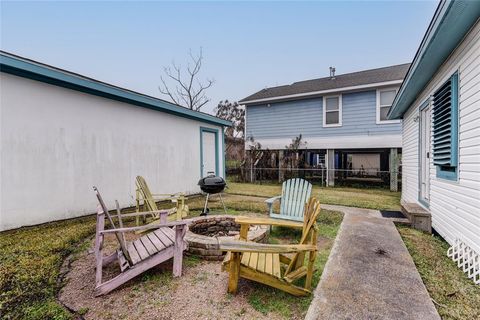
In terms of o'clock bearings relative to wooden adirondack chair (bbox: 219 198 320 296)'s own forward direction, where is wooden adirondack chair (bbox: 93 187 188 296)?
wooden adirondack chair (bbox: 93 187 188 296) is roughly at 12 o'clock from wooden adirondack chair (bbox: 219 198 320 296).

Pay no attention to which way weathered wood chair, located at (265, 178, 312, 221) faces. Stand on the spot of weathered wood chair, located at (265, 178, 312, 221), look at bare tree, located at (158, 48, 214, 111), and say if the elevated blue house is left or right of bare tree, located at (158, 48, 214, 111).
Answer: right

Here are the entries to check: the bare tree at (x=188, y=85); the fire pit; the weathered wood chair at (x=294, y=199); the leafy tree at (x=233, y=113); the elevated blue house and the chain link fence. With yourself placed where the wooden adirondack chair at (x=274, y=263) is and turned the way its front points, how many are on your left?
0

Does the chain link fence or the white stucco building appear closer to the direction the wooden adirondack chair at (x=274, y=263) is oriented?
the white stucco building

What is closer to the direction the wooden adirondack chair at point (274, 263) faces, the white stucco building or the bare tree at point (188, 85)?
the white stucco building

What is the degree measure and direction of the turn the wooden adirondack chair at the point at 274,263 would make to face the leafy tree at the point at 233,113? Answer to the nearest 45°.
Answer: approximately 90° to its right

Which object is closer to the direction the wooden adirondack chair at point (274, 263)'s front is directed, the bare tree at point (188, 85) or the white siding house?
the bare tree

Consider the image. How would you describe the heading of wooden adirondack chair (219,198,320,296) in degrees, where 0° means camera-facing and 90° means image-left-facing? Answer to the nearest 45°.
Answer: approximately 90°

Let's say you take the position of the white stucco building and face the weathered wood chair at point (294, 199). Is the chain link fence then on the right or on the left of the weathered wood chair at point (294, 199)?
left

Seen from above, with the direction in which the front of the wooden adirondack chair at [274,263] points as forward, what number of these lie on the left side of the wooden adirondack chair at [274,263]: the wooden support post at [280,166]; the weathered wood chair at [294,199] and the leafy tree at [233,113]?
0

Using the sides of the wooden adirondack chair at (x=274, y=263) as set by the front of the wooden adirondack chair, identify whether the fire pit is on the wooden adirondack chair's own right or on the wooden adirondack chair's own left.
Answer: on the wooden adirondack chair's own right

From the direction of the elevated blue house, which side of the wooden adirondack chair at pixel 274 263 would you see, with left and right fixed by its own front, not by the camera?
right

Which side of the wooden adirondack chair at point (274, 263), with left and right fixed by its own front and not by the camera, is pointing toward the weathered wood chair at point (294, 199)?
right

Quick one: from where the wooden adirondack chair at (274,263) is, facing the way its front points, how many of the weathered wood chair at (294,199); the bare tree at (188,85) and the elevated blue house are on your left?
0

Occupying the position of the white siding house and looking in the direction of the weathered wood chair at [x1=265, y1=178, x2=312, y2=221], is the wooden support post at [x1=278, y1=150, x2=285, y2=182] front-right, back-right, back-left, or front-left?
front-right

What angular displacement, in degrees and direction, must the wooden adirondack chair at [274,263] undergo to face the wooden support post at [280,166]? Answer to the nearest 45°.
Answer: approximately 90° to its right
